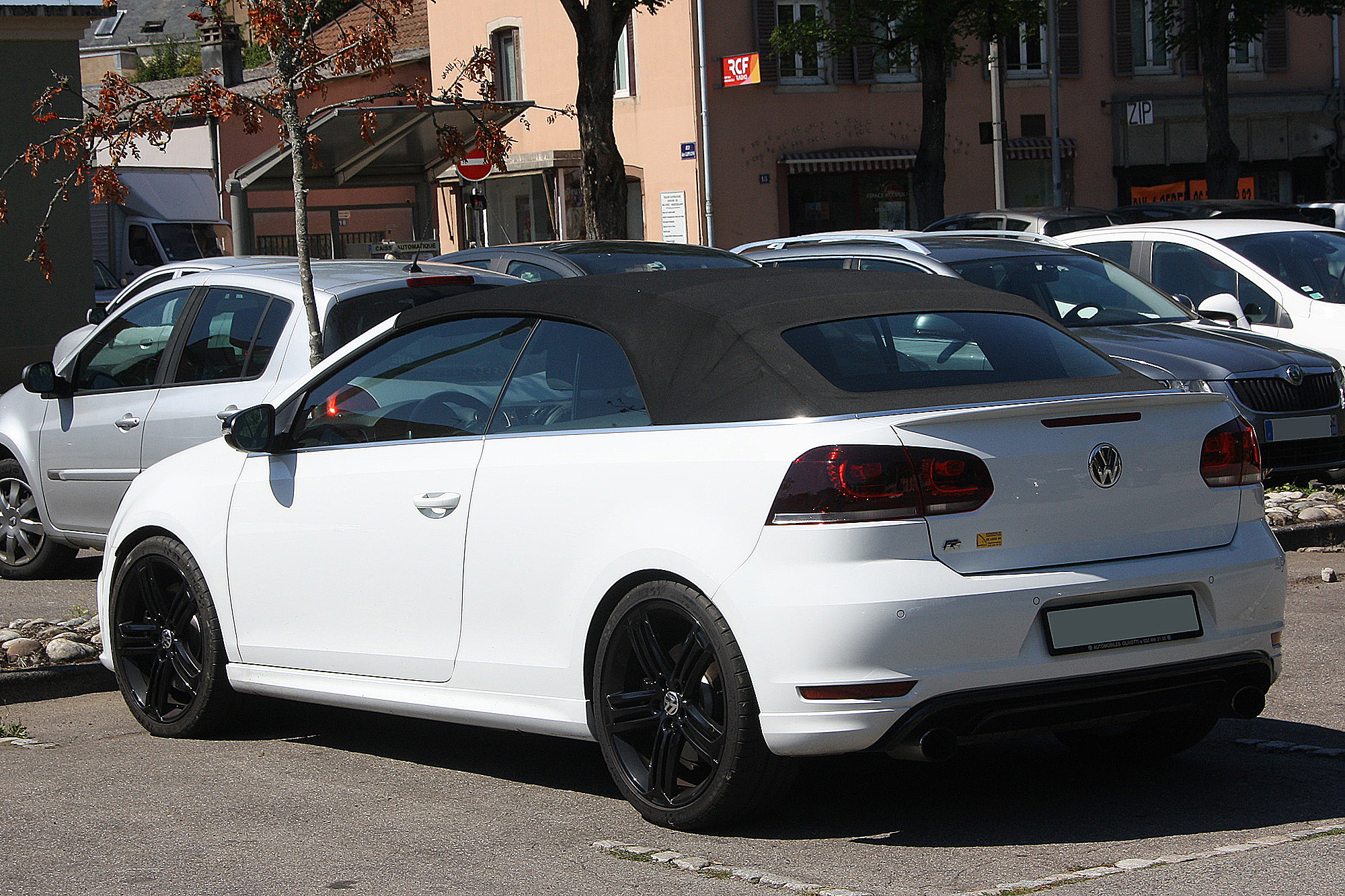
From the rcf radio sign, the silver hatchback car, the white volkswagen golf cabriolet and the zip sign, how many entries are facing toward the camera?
2

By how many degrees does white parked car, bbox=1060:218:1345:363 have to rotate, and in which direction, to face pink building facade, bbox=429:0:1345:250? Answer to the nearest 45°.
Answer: approximately 135° to its left

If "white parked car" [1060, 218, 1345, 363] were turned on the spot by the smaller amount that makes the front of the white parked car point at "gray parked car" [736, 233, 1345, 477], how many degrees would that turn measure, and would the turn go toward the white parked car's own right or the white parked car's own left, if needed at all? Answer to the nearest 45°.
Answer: approximately 45° to the white parked car's own right

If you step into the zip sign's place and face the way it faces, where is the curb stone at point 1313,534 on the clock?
The curb stone is roughly at 12 o'clock from the zip sign.

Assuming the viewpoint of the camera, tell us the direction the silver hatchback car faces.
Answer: facing away from the viewer and to the left of the viewer

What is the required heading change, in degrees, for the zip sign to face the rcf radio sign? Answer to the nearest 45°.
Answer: approximately 90° to its right

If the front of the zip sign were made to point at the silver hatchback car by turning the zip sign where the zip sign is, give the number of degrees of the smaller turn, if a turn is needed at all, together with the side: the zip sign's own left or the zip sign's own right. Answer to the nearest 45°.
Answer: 0° — it already faces it

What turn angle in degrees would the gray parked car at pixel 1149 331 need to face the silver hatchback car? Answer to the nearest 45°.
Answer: approximately 90° to its right

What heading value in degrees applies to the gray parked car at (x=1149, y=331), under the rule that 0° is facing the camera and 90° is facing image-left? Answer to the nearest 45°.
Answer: approximately 315°

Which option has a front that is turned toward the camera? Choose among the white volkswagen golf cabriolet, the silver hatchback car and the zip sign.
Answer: the zip sign

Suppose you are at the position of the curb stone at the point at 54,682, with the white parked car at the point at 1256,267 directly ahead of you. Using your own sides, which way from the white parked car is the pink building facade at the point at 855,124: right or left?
left

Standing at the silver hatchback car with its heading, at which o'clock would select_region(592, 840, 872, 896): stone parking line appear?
The stone parking line is roughly at 7 o'clock from the silver hatchback car.

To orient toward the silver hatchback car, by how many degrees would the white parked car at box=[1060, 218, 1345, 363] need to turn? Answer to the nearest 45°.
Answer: approximately 90° to its right

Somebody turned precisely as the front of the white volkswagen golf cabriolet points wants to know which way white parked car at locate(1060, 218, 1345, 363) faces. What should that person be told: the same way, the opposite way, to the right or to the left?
the opposite way

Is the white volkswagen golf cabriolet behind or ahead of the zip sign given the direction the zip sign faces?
ahead

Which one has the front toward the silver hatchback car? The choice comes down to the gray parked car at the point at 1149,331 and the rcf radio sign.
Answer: the rcf radio sign
